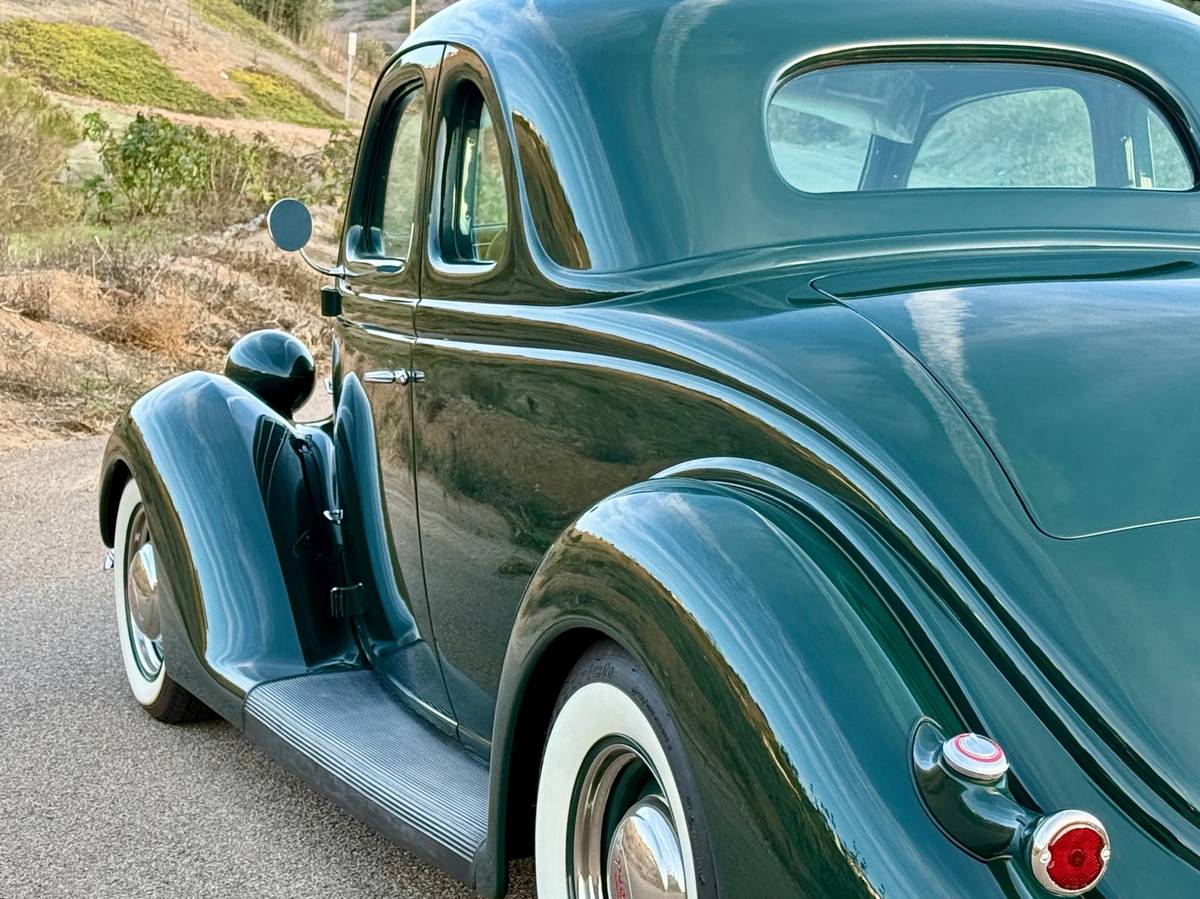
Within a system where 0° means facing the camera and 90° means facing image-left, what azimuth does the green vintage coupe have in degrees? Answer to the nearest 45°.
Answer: approximately 135°
